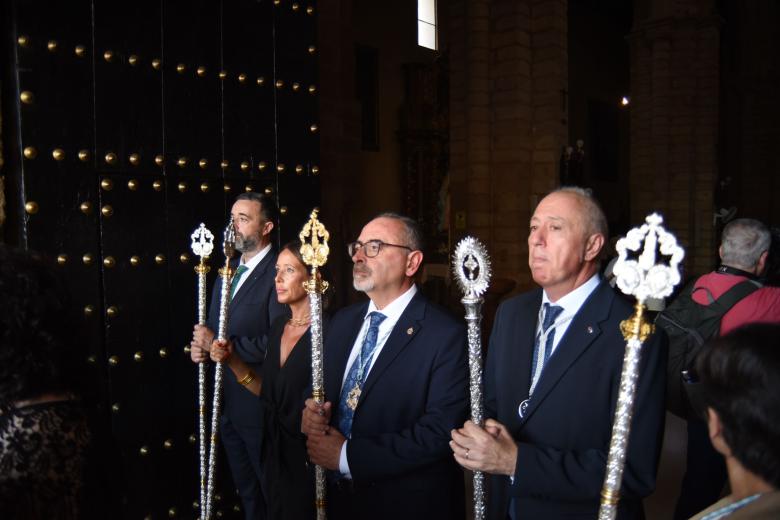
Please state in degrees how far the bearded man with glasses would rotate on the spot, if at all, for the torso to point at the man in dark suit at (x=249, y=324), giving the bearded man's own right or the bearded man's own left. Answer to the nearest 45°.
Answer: approximately 90° to the bearded man's own right

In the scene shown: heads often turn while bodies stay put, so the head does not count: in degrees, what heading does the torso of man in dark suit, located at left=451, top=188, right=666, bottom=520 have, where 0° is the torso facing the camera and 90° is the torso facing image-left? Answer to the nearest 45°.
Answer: approximately 45°

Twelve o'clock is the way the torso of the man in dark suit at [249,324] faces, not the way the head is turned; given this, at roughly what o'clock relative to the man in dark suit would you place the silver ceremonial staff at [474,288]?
The silver ceremonial staff is roughly at 10 o'clock from the man in dark suit.

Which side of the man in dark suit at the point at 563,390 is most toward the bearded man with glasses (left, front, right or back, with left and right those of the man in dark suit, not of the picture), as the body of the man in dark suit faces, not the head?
right
